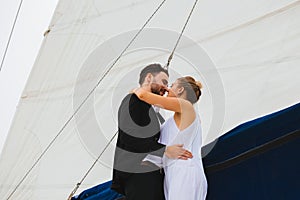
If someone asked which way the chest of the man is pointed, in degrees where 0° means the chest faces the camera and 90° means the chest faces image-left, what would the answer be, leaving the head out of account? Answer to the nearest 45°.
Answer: approximately 270°

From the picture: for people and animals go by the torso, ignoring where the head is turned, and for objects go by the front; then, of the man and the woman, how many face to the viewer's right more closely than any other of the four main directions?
1

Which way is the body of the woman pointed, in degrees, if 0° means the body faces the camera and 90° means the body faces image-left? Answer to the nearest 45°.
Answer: approximately 90°

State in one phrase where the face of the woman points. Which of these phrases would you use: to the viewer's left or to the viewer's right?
to the viewer's left

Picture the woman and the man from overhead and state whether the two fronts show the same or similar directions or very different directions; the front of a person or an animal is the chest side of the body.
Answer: very different directions
